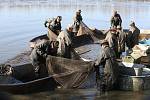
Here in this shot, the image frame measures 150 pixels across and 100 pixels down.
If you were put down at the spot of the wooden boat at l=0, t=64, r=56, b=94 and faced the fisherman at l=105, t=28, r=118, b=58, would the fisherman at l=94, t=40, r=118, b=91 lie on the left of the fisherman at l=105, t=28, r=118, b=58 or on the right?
right

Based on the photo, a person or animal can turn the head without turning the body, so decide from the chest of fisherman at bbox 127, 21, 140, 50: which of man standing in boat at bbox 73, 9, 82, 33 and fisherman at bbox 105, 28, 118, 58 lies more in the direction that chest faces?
the fisherman

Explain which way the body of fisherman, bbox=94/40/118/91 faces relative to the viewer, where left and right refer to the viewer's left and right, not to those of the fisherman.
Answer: facing away from the viewer and to the left of the viewer

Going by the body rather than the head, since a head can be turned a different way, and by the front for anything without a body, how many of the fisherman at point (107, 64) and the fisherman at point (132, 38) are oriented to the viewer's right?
0

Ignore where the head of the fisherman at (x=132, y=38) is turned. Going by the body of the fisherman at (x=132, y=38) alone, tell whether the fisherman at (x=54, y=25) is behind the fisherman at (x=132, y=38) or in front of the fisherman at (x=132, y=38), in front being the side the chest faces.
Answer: in front

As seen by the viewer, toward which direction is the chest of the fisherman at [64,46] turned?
to the viewer's right

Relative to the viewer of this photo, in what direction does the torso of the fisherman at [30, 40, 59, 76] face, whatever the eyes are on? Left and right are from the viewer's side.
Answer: facing to the right of the viewer

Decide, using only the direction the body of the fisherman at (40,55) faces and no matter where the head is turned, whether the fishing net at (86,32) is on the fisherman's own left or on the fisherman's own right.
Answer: on the fisherman's own left

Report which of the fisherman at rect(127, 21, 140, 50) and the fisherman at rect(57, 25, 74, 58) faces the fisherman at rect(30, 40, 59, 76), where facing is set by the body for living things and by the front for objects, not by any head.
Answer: the fisherman at rect(127, 21, 140, 50)
